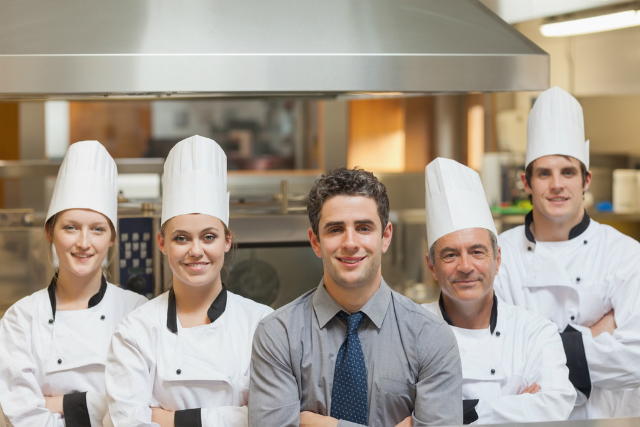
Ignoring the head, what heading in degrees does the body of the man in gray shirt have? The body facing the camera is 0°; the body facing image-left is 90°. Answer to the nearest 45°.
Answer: approximately 0°
